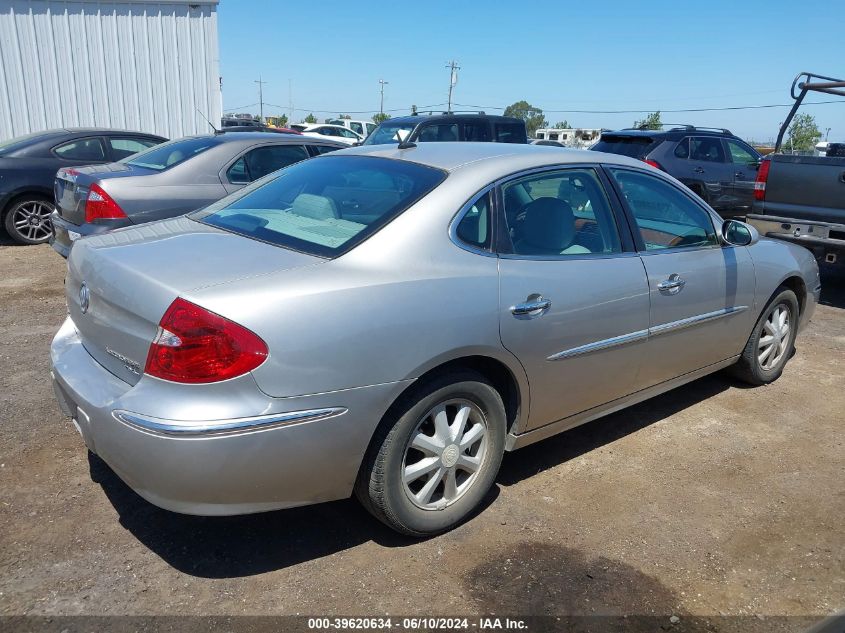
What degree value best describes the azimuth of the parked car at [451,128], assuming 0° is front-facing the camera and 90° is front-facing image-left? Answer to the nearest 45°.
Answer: approximately 45°

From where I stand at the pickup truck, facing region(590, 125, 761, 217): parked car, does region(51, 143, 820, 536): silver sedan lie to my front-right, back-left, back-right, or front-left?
back-left

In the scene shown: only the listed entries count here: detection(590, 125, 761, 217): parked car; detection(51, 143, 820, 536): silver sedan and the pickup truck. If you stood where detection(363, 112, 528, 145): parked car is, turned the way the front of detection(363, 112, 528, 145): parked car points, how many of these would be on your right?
0

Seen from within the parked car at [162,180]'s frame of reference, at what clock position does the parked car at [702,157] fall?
the parked car at [702,157] is roughly at 1 o'clock from the parked car at [162,180].

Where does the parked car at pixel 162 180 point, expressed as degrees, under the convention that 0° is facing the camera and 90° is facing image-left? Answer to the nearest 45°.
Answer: approximately 225°

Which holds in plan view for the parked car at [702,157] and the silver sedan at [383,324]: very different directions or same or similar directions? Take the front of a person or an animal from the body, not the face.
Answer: same or similar directions

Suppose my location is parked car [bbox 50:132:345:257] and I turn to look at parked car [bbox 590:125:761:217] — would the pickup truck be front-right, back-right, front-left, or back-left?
front-right

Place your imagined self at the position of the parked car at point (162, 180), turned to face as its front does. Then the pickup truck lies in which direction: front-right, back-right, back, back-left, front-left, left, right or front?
front-right

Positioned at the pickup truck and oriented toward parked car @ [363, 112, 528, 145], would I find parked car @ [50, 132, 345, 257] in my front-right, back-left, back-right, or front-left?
front-left

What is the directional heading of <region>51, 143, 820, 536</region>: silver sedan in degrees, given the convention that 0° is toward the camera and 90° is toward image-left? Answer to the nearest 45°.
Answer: approximately 225°

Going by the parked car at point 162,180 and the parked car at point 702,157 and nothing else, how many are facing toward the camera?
0

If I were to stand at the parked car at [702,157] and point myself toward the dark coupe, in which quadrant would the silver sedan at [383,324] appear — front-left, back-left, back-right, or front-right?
front-left

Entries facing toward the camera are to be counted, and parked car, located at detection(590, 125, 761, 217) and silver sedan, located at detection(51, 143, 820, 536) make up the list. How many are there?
0

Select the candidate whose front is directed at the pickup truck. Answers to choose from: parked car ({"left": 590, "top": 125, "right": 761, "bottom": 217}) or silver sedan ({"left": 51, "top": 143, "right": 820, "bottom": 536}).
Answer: the silver sedan

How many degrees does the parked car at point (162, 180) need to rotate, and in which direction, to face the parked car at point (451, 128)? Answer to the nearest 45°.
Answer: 0° — it already faces it

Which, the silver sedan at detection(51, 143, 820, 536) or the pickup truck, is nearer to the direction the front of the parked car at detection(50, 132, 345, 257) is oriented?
the pickup truck

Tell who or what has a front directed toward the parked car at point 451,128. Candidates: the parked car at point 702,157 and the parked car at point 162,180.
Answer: the parked car at point 162,180

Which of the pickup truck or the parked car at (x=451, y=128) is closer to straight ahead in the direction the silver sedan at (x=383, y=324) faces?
the pickup truck

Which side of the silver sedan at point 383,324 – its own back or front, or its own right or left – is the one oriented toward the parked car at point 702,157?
front

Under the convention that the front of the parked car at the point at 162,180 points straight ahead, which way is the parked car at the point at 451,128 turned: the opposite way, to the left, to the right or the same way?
the opposite way

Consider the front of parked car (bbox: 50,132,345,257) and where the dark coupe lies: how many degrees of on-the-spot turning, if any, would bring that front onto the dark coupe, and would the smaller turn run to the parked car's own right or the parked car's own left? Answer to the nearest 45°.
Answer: approximately 90° to the parked car's own left

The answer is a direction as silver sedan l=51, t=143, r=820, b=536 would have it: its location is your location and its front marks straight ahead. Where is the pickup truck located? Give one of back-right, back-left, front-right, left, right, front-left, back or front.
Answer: front

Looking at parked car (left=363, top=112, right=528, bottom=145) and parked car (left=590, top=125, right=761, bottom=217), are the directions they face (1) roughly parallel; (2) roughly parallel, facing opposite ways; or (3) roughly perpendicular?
roughly parallel, facing opposite ways
